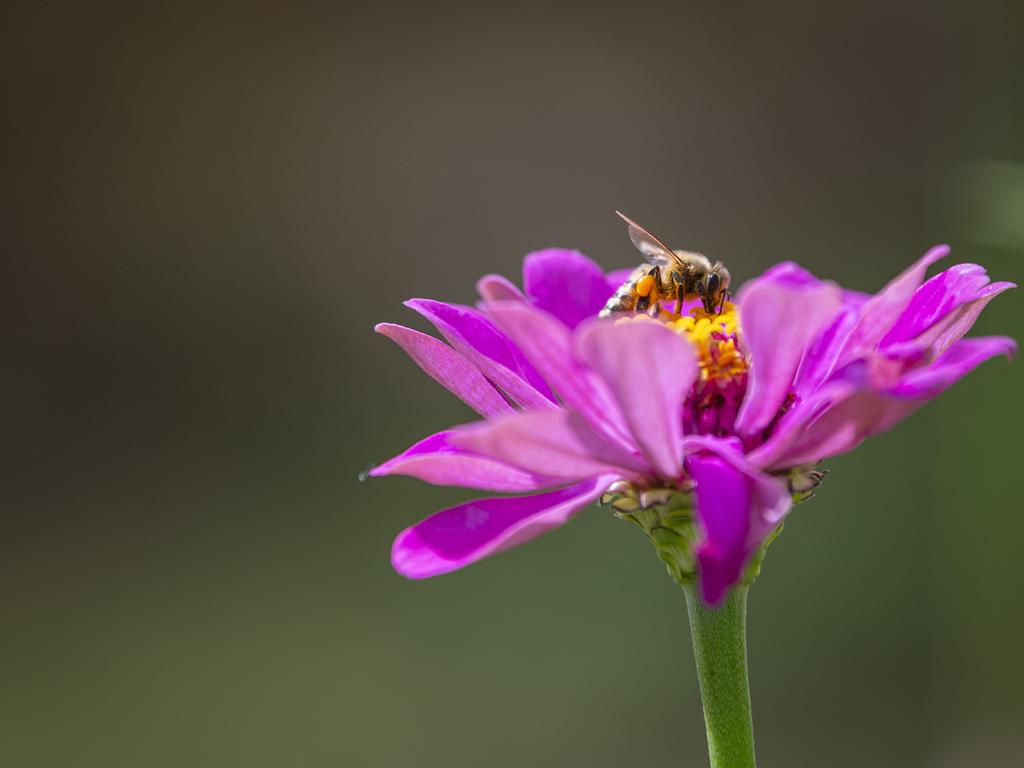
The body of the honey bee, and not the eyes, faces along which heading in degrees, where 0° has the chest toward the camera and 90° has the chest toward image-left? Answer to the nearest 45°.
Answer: approximately 270°
